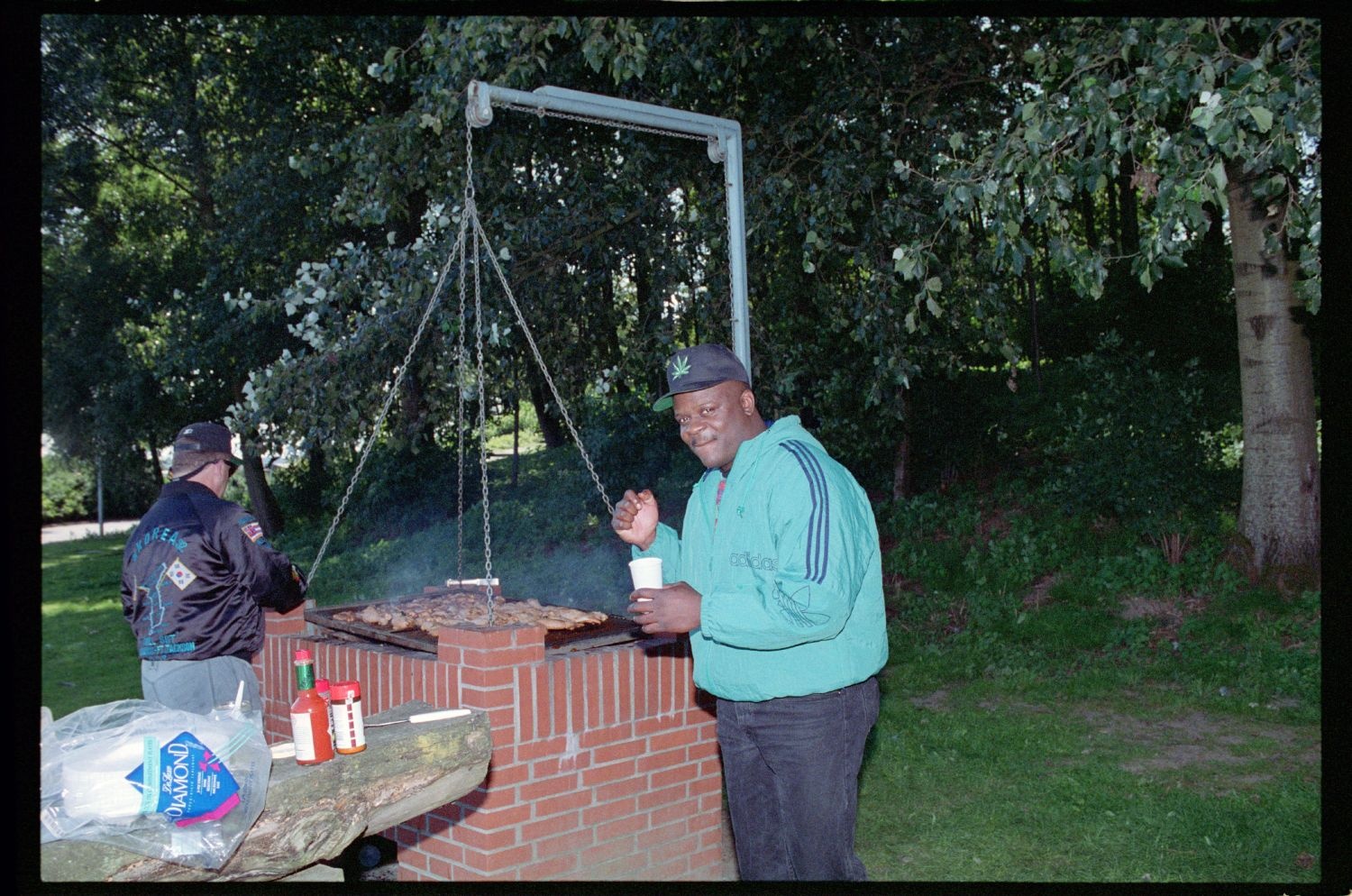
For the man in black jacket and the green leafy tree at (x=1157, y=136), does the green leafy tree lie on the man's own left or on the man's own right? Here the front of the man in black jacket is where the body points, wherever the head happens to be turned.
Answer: on the man's own right

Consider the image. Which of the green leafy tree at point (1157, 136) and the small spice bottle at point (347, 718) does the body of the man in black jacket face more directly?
the green leafy tree

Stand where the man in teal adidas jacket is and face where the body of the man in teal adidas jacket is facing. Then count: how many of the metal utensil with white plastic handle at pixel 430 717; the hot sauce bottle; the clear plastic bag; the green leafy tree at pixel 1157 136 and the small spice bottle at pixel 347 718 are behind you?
1

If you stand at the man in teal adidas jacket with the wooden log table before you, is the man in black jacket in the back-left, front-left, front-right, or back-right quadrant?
front-right

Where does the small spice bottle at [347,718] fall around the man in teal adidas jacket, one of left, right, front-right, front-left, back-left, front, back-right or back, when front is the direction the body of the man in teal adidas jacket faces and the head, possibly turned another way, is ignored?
front-right

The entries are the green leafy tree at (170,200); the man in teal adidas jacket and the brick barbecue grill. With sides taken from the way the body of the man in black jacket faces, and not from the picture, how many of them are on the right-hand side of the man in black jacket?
2

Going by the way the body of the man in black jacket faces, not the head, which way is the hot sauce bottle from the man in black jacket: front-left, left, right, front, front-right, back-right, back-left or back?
back-right

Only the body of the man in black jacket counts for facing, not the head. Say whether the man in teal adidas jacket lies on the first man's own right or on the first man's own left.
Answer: on the first man's own right

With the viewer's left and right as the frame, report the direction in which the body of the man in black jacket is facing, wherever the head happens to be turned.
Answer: facing away from the viewer and to the right of the viewer

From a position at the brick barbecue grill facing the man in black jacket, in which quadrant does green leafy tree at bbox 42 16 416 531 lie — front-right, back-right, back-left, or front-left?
front-right

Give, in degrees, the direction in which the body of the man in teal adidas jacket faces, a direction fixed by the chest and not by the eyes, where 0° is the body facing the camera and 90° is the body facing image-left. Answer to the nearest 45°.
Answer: approximately 45°

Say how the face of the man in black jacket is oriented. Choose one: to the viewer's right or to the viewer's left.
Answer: to the viewer's right

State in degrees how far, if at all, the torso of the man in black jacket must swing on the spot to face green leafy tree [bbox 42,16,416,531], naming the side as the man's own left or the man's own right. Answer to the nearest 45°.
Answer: approximately 45° to the man's own left

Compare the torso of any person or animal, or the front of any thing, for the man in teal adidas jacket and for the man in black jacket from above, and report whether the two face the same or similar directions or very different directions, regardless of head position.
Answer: very different directions

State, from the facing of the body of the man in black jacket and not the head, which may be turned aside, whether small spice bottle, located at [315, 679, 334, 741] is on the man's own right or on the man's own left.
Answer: on the man's own right

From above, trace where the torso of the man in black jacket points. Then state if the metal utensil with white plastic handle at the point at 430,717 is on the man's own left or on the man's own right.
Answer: on the man's own right

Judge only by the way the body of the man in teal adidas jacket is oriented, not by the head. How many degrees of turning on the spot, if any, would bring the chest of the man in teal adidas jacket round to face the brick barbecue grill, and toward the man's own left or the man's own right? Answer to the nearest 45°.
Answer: approximately 90° to the man's own right
